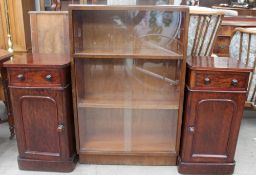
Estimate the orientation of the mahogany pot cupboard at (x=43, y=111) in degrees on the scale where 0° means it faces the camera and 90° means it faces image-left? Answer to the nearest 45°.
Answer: approximately 0°

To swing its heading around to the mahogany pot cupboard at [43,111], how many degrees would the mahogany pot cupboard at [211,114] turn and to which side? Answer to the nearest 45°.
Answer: approximately 90° to its right

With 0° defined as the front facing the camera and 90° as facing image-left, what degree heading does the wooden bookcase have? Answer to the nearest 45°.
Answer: approximately 0°

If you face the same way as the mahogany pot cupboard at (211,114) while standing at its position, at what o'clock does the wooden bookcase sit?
The wooden bookcase is roughly at 3 o'clock from the mahogany pot cupboard.

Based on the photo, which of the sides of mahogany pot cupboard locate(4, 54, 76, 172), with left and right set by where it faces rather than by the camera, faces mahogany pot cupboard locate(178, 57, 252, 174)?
left

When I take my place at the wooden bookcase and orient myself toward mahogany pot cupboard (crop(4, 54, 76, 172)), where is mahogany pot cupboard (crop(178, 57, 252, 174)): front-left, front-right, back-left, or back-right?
back-left

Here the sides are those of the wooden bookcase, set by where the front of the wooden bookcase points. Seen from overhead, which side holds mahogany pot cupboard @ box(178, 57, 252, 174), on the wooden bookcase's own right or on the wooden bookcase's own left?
on the wooden bookcase's own left

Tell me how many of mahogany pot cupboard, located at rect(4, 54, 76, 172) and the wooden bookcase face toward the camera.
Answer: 2

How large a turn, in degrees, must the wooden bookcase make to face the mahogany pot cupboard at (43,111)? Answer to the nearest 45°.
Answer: approximately 90° to its right

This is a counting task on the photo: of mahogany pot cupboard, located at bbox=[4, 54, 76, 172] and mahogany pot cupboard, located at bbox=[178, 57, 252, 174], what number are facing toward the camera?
2
